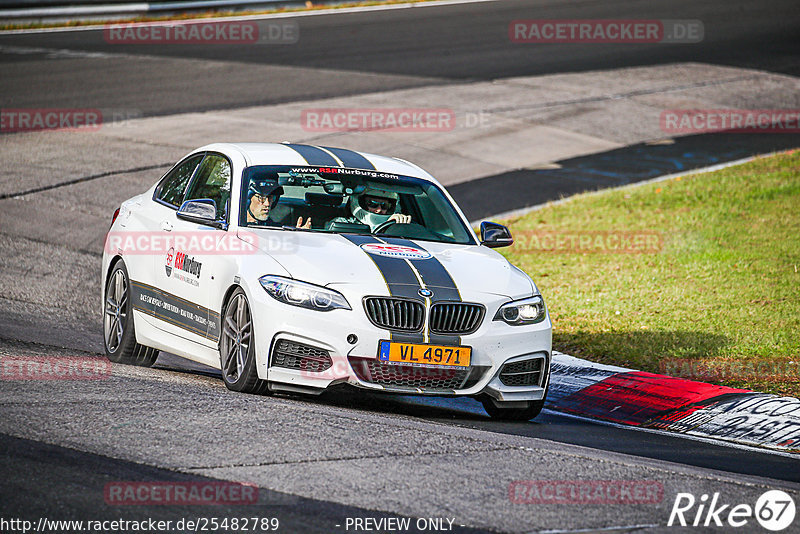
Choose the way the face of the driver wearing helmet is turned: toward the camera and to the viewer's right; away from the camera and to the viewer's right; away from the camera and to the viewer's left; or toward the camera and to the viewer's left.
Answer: toward the camera and to the viewer's right

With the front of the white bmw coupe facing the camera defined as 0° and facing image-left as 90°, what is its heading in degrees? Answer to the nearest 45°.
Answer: approximately 315°

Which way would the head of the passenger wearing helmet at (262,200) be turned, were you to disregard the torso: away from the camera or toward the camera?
toward the camera

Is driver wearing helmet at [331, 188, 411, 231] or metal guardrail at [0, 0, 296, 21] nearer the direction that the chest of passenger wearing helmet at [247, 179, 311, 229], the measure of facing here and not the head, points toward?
the driver wearing helmet

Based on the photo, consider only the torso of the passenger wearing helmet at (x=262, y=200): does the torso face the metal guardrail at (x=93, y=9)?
no

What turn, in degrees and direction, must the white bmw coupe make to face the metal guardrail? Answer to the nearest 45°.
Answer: approximately 135° to its left

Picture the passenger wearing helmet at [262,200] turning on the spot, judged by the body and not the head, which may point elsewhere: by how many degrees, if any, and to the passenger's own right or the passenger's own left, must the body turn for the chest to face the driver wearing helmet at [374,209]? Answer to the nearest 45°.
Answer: approximately 45° to the passenger's own left

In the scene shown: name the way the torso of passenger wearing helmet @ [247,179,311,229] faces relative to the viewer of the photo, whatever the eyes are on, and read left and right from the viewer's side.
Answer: facing the viewer and to the right of the viewer
